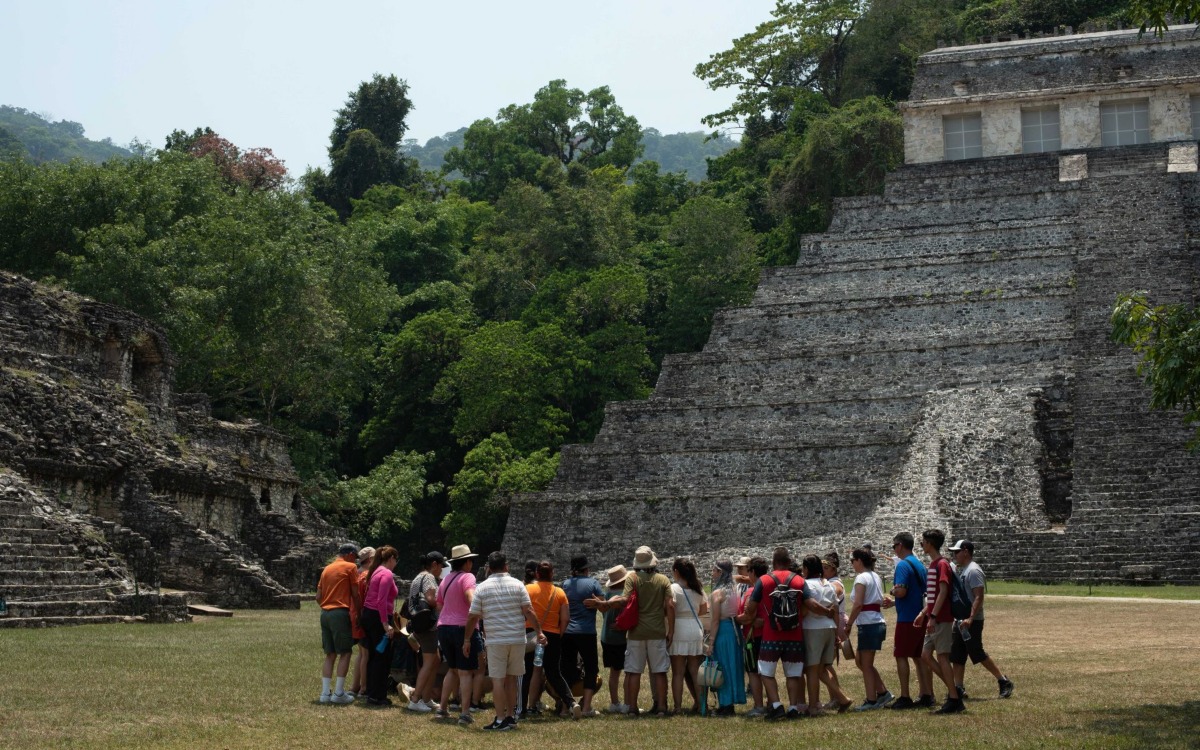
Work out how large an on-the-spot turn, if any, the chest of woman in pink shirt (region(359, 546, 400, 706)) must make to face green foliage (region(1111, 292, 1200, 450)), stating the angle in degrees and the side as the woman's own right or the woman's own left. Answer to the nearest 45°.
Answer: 0° — they already face it

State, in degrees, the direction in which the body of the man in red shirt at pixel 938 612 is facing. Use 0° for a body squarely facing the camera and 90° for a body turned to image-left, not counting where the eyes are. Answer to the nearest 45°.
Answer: approximately 90°

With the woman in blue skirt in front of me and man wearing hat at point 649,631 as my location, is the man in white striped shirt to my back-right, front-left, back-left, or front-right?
back-right

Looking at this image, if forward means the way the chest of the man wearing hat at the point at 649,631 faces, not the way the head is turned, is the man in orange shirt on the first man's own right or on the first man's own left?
on the first man's own left

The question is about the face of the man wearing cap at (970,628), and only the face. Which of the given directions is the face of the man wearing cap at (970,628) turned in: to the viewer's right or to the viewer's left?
to the viewer's left

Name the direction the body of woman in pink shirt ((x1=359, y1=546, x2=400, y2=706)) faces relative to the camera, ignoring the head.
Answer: to the viewer's right

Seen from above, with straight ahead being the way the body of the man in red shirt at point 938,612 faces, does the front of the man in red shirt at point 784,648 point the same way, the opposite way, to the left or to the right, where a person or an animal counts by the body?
to the right

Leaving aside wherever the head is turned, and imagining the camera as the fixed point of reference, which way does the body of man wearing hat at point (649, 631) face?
away from the camera

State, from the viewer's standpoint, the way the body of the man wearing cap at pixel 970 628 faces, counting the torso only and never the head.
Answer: to the viewer's left

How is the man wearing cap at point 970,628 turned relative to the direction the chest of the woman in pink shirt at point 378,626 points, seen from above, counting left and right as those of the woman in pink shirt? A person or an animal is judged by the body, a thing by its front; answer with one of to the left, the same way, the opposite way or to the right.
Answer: the opposite way
